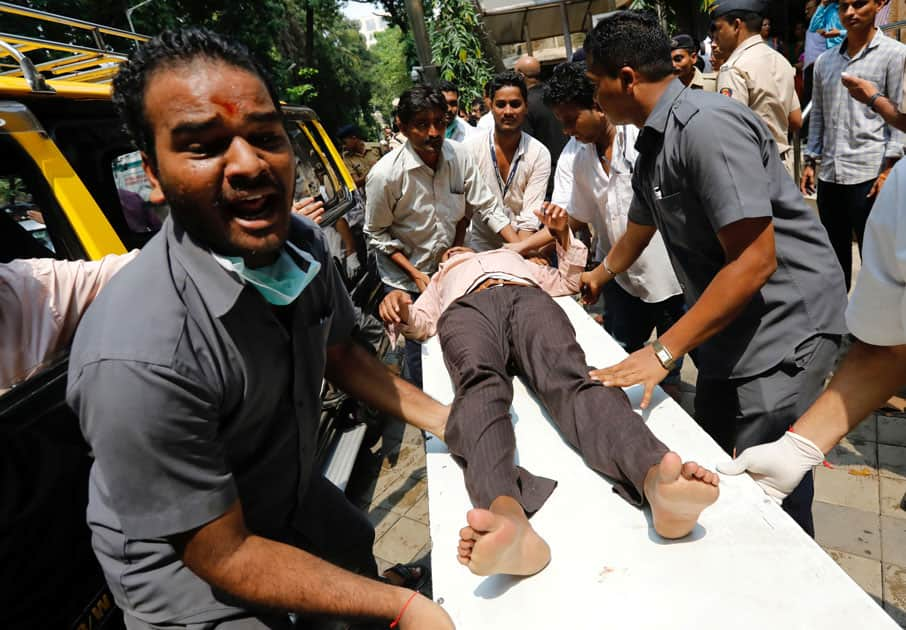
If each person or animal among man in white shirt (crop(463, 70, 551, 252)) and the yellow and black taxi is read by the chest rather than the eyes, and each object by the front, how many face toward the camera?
1

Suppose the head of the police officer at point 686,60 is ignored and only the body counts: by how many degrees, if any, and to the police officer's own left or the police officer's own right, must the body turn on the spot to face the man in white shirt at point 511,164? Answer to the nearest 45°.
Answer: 0° — they already face them

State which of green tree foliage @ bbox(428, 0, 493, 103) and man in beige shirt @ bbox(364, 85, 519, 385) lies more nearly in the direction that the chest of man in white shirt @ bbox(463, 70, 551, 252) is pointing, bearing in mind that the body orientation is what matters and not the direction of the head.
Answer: the man in beige shirt

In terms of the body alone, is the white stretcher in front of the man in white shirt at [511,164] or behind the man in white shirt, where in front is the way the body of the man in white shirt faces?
in front

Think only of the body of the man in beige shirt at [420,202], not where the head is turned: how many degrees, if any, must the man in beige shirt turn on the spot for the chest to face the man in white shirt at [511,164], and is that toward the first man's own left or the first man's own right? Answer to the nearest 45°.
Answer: approximately 90° to the first man's own left

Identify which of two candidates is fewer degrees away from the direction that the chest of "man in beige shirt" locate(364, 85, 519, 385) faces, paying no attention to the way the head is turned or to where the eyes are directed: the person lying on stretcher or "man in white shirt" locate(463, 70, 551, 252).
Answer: the person lying on stretcher

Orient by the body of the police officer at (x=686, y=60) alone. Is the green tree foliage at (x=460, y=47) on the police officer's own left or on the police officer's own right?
on the police officer's own right

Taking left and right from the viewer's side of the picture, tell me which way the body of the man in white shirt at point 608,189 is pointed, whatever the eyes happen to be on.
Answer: facing the viewer and to the left of the viewer

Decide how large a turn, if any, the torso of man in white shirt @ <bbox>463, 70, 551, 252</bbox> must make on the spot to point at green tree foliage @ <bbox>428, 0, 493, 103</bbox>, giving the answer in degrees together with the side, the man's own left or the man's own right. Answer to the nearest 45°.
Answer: approximately 180°

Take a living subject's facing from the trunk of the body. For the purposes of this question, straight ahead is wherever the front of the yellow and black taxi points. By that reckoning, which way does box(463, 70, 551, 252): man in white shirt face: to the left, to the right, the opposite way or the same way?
the opposite way
